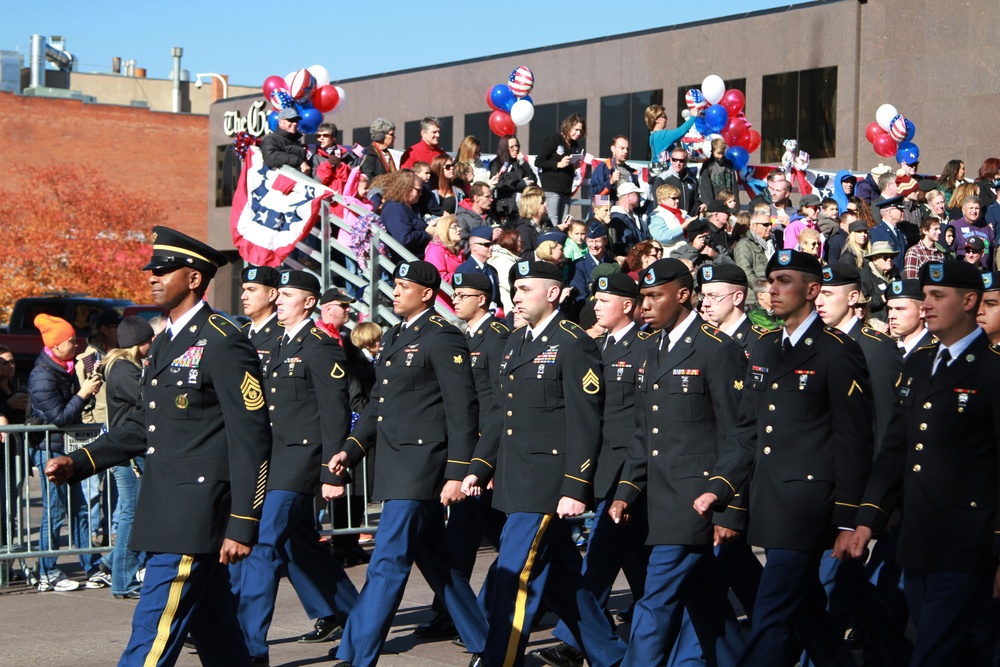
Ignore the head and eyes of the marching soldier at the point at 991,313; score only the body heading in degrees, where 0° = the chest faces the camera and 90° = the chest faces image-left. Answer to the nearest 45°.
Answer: approximately 45°

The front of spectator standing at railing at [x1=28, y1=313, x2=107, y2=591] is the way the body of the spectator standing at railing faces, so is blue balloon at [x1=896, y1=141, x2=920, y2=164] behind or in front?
in front

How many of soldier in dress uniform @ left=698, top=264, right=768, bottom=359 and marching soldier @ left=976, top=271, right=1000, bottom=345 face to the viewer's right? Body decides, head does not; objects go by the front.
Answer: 0

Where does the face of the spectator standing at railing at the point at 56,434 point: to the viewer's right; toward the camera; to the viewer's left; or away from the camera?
to the viewer's right

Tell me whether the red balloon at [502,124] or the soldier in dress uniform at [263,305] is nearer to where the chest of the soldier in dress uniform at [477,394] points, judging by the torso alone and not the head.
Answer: the soldier in dress uniform

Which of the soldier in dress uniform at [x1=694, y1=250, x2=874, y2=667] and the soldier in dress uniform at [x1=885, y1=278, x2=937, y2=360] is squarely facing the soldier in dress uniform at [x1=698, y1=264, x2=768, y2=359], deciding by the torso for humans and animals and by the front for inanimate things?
the soldier in dress uniform at [x1=885, y1=278, x2=937, y2=360]

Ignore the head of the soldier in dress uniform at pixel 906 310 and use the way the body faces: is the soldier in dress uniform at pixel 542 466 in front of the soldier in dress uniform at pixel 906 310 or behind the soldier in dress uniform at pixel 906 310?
in front

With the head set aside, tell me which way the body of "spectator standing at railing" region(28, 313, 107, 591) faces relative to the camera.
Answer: to the viewer's right

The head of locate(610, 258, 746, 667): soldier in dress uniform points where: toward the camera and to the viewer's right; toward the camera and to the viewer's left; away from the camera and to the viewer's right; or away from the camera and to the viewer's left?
toward the camera and to the viewer's left

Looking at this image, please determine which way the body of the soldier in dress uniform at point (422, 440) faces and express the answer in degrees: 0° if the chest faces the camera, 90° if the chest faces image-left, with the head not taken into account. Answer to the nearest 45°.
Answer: approximately 45°
